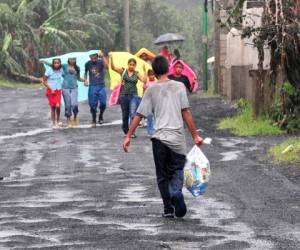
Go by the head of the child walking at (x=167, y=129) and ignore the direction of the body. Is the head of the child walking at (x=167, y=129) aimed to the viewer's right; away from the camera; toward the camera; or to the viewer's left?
away from the camera

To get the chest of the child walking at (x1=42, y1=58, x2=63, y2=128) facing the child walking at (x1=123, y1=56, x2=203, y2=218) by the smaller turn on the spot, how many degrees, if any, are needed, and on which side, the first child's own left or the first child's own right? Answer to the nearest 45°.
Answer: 0° — they already face them

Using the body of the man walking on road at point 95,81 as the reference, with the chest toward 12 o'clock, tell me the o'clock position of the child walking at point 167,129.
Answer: The child walking is roughly at 12 o'clock from the man walking on road.

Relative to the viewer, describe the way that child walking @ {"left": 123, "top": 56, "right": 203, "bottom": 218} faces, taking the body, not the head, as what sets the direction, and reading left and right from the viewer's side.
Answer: facing away from the viewer

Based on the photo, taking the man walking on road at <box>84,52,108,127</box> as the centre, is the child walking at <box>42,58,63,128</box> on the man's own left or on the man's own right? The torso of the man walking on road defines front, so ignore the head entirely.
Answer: on the man's own right

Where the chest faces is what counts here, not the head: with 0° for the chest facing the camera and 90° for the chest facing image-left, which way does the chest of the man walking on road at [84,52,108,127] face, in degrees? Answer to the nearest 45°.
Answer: approximately 0°

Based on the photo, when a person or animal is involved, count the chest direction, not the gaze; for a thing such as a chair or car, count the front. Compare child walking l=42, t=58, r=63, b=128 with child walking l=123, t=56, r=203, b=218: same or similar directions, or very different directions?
very different directions
